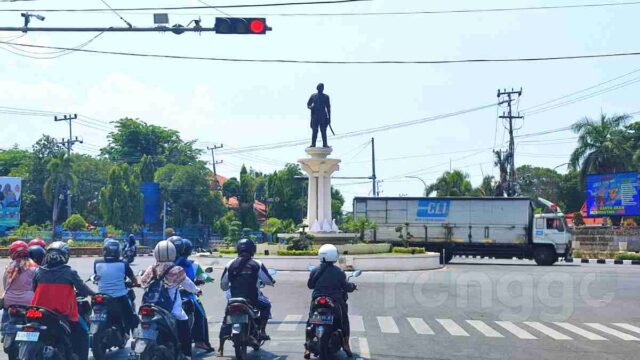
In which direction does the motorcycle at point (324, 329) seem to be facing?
away from the camera

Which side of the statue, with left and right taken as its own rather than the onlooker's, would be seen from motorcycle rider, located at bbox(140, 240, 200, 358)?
front

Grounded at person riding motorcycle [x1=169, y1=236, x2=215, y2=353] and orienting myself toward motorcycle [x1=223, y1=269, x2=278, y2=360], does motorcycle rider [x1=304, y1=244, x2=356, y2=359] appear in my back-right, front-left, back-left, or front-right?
front-left

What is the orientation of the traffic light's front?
toward the camera

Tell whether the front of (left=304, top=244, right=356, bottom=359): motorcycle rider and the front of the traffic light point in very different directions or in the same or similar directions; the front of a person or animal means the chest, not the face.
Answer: very different directions

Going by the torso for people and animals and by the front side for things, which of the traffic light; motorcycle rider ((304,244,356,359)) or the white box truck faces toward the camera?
the traffic light

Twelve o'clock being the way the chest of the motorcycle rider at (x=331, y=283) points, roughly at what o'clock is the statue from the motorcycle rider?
The statue is roughly at 12 o'clock from the motorcycle rider.

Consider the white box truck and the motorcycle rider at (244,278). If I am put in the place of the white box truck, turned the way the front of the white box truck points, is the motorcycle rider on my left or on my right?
on my right

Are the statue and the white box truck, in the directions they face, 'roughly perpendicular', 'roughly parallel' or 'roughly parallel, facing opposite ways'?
roughly perpendicular

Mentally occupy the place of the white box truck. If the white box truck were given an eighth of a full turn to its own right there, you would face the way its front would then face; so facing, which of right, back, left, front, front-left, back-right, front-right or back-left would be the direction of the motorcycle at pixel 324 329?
front-right

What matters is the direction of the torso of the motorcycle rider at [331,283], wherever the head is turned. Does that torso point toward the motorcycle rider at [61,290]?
no

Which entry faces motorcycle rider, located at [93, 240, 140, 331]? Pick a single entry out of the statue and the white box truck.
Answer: the statue

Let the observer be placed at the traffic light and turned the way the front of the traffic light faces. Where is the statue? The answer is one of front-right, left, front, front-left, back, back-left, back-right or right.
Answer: back

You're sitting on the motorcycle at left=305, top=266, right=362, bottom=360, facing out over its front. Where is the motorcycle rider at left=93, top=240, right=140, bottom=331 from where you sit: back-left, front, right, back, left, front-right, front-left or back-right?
left

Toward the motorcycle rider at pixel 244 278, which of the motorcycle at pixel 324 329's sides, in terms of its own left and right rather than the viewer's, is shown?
left

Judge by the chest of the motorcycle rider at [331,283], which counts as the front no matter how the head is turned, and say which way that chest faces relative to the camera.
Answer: away from the camera

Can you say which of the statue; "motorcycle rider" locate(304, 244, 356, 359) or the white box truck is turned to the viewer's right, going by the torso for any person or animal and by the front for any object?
the white box truck

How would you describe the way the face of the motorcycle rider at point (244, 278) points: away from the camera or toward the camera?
away from the camera

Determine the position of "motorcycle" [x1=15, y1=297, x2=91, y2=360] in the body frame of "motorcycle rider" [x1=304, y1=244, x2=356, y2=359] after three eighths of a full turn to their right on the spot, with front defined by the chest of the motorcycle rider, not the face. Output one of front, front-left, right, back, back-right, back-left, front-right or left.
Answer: right

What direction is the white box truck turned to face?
to the viewer's right

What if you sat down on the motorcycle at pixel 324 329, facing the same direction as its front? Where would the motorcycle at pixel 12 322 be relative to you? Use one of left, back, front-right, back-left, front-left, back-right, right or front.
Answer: left
